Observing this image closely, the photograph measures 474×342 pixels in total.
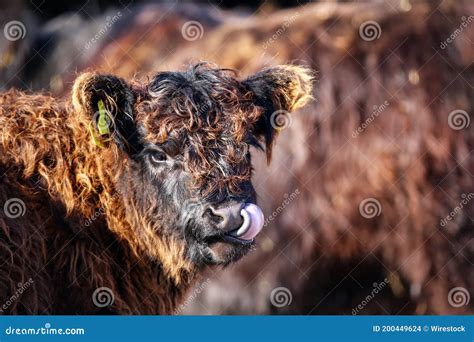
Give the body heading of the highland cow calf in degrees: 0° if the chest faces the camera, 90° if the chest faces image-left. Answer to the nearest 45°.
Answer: approximately 315°
